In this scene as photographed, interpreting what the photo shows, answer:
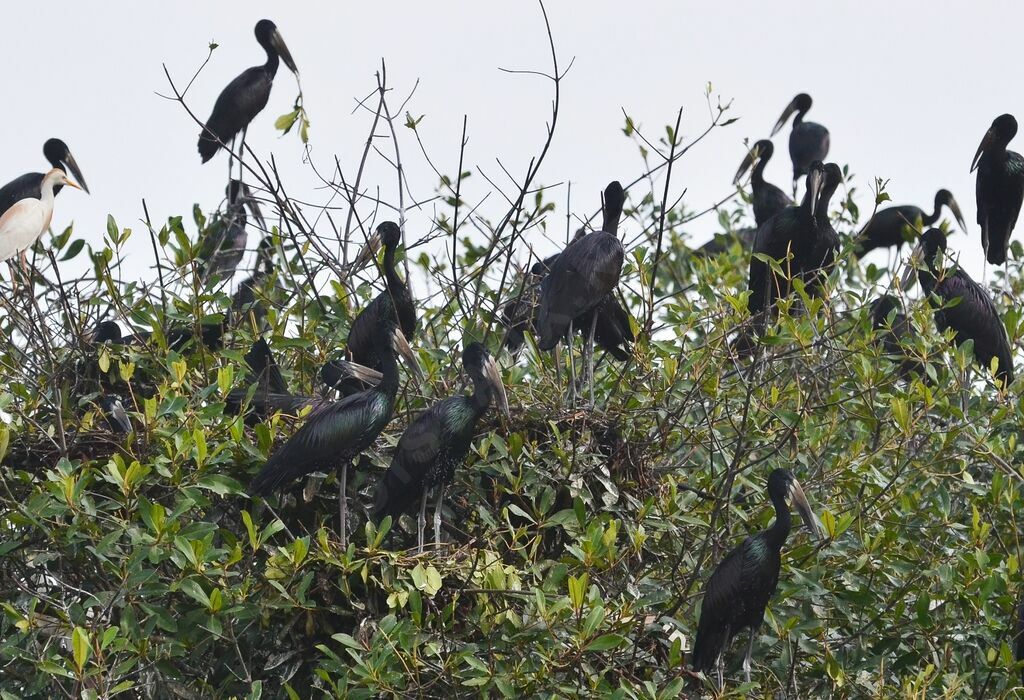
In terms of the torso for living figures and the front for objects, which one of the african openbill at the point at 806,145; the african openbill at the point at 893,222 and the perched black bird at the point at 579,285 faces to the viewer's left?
the african openbill at the point at 806,145

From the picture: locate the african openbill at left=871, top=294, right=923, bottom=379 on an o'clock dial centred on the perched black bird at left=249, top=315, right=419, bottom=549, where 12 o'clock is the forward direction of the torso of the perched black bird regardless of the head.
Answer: The african openbill is roughly at 11 o'clock from the perched black bird.

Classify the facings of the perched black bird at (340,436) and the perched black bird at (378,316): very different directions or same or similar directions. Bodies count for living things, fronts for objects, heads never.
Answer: same or similar directions

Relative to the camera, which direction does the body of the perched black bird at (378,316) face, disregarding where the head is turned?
to the viewer's right

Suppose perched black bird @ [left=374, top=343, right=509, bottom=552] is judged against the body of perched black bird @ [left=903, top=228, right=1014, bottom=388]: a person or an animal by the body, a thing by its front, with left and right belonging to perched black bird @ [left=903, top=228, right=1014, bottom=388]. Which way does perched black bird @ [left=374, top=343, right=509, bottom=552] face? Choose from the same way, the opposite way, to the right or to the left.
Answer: the opposite way

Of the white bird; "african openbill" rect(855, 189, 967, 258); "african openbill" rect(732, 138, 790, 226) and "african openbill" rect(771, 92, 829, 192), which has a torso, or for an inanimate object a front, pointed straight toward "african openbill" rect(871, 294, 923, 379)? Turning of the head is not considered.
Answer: the white bird

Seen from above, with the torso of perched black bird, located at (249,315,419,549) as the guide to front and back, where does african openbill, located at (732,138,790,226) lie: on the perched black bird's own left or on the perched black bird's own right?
on the perched black bird's own left

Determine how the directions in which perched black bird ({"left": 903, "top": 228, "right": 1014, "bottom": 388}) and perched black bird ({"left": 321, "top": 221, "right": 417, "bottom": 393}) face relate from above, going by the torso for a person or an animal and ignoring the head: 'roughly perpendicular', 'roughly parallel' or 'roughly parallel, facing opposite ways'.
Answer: roughly parallel, facing opposite ways

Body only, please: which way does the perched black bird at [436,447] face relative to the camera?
to the viewer's right

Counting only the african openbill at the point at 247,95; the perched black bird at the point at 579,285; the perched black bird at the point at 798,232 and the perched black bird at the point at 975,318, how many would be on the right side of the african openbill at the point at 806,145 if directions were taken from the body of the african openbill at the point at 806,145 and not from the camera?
0

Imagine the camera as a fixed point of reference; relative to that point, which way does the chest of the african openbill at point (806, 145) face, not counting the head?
to the viewer's left

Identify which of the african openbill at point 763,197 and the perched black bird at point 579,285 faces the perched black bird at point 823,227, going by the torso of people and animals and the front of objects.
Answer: the perched black bird at point 579,285

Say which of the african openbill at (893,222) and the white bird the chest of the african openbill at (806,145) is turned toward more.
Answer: the white bird

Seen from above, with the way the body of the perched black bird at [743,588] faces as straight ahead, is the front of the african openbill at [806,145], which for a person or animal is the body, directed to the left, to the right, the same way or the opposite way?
the opposite way

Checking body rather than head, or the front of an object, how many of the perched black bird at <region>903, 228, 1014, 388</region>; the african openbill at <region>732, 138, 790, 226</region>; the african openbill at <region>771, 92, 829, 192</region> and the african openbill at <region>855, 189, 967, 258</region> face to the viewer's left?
3

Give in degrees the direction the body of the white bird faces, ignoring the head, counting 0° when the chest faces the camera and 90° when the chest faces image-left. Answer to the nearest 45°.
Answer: approximately 270°

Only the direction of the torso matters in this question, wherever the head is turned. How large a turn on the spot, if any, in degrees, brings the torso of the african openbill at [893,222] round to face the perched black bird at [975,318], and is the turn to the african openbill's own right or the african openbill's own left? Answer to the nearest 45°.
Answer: approximately 90° to the african openbill's own right

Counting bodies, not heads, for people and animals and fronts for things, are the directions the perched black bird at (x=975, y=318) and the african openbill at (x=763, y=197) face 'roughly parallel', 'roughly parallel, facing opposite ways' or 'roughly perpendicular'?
roughly parallel
